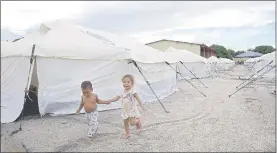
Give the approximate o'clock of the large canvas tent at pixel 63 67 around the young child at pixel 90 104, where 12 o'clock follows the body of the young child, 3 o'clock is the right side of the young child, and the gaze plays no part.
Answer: The large canvas tent is roughly at 4 o'clock from the young child.

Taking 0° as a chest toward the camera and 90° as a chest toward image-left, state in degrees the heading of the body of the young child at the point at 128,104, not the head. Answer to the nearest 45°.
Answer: approximately 45°

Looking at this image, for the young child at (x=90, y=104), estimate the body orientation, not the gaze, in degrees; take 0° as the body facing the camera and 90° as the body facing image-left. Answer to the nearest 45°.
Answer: approximately 45°

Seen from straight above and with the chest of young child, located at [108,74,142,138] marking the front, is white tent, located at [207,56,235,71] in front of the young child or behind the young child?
behind

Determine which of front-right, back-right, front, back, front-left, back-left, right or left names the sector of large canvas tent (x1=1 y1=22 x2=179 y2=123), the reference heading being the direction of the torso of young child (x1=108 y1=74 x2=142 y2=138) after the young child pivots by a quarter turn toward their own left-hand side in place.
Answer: back

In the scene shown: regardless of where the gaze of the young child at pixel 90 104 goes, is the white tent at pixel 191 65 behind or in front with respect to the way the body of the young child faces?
behind

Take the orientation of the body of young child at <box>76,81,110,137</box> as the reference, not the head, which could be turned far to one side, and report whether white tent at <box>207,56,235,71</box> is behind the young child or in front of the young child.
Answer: behind

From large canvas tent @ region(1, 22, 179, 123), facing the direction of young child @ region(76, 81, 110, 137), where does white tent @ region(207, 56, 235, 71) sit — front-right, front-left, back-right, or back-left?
back-left

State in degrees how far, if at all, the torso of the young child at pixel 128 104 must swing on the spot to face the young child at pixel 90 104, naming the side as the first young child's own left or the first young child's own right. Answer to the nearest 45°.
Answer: approximately 45° to the first young child's own right

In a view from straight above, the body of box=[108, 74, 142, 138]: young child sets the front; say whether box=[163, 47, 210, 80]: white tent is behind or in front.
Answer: behind

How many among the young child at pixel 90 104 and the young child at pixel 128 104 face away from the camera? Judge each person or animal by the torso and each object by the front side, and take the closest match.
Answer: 0
